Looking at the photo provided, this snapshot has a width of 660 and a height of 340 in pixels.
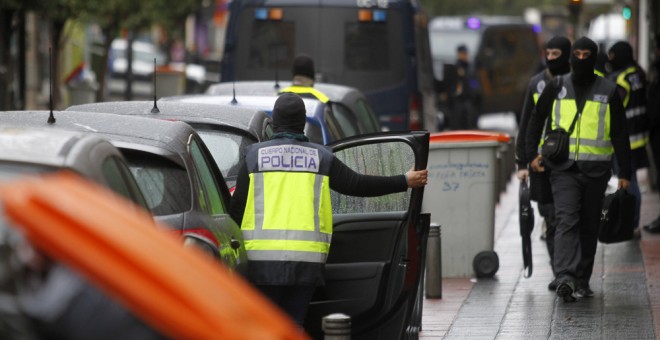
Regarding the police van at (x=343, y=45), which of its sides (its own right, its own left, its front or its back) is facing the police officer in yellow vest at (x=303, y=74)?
back

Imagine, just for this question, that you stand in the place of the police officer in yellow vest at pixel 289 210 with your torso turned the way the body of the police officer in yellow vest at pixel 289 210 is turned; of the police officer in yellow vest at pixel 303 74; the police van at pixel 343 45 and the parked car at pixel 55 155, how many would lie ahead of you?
2

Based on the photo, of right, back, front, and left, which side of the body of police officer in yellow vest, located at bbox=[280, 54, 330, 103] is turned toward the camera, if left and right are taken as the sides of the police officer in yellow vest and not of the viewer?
back

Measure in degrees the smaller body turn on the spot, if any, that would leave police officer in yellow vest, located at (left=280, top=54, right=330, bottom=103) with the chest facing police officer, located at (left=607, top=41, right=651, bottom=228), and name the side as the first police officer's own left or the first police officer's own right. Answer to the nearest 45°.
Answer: approximately 90° to the first police officer's own right

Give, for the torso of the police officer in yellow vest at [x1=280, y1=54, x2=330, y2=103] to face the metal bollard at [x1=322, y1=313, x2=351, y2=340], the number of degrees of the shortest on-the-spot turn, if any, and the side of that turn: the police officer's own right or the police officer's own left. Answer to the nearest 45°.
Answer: approximately 180°

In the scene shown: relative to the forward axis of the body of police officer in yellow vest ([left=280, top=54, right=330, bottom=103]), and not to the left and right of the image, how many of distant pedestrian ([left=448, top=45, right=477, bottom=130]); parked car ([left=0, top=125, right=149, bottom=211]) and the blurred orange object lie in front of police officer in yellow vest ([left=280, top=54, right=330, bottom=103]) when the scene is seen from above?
1

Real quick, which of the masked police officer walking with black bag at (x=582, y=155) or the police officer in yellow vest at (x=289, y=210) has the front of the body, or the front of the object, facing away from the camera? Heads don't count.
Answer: the police officer in yellow vest

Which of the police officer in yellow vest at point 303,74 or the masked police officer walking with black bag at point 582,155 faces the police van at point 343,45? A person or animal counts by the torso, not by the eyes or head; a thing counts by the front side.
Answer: the police officer in yellow vest

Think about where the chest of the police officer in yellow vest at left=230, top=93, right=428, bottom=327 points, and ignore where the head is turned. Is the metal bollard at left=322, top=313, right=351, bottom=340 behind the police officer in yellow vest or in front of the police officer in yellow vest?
behind

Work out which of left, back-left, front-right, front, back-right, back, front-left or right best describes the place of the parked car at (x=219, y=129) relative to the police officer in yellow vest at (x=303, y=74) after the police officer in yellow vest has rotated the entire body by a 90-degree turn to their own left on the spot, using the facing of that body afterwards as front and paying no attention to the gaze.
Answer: left

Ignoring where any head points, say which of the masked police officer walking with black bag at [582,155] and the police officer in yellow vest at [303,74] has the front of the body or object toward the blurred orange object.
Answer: the masked police officer walking with black bag

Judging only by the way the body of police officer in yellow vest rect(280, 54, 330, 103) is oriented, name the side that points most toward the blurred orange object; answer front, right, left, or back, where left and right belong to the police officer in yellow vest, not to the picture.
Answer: back

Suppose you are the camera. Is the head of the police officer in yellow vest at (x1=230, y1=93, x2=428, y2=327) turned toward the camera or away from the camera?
away from the camera
